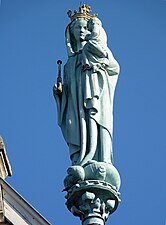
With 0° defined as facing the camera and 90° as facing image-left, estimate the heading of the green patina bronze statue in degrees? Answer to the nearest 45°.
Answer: approximately 0°
